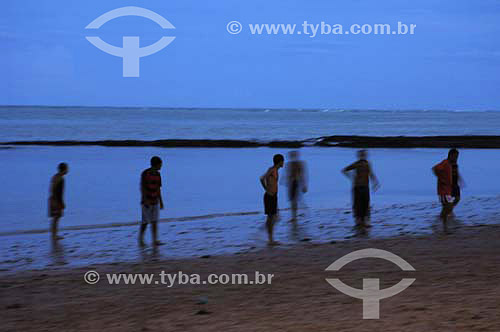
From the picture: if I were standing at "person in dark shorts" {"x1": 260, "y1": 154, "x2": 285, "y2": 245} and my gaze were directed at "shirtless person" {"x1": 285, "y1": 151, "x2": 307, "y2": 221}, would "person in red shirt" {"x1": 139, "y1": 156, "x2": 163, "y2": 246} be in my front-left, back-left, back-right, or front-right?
back-left

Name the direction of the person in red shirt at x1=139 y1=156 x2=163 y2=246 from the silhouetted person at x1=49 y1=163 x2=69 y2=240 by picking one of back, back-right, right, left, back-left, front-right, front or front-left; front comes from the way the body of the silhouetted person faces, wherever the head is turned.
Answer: front-right

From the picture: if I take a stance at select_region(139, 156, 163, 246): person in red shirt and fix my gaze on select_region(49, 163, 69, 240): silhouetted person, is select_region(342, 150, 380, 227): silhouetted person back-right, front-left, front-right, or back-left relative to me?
back-right

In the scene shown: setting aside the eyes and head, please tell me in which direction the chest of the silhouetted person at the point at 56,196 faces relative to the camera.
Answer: to the viewer's right

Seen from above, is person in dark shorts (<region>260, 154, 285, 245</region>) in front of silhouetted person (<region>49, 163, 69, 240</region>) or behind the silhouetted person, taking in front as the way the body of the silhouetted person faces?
in front
